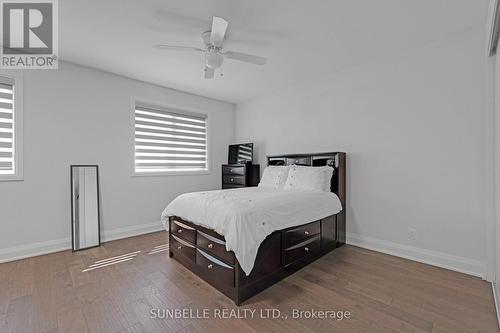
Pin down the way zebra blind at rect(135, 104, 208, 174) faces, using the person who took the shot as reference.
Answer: facing the viewer and to the right of the viewer

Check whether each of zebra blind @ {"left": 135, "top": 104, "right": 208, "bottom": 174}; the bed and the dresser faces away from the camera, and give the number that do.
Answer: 0

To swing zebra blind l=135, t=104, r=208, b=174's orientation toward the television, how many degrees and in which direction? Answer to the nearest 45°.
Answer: approximately 45° to its left

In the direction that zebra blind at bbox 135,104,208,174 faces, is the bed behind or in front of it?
in front

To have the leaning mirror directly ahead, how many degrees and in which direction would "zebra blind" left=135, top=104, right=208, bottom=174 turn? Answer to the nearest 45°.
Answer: approximately 90° to its right

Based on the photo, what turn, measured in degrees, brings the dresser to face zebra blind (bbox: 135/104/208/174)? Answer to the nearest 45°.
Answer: approximately 45° to its right

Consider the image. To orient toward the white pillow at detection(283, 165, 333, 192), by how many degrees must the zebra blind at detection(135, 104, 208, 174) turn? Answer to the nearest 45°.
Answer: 0° — it already faces it

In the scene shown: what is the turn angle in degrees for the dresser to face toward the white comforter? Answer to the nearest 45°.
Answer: approximately 45° to its left

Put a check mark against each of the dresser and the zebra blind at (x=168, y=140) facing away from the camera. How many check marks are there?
0

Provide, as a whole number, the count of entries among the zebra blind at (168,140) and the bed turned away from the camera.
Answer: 0

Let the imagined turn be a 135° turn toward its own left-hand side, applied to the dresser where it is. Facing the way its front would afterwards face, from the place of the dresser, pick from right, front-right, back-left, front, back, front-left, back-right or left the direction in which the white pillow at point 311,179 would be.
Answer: front-right

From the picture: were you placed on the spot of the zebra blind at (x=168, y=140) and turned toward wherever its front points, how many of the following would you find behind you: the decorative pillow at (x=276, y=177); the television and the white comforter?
0

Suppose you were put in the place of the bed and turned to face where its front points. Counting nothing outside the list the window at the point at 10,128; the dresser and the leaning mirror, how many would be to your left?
0

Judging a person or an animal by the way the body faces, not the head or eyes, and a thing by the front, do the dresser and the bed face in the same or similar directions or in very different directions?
same or similar directions

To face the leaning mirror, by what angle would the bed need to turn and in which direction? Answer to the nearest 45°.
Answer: approximately 45° to its right

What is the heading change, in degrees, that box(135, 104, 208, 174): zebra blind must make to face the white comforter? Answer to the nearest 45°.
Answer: approximately 45° to its right

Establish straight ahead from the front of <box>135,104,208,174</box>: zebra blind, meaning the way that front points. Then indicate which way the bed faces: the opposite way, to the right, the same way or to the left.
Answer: to the right

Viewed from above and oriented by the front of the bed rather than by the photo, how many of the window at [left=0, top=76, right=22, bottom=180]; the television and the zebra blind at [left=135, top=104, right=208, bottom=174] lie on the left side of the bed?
0

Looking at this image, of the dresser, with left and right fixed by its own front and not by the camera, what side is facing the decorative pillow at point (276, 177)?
left

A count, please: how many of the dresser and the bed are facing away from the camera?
0

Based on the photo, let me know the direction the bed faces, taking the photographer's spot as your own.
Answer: facing the viewer and to the left of the viewer

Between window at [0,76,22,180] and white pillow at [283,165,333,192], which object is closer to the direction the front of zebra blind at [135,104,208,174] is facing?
the white pillow

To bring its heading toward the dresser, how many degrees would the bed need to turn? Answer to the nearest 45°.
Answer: approximately 135° to its right
